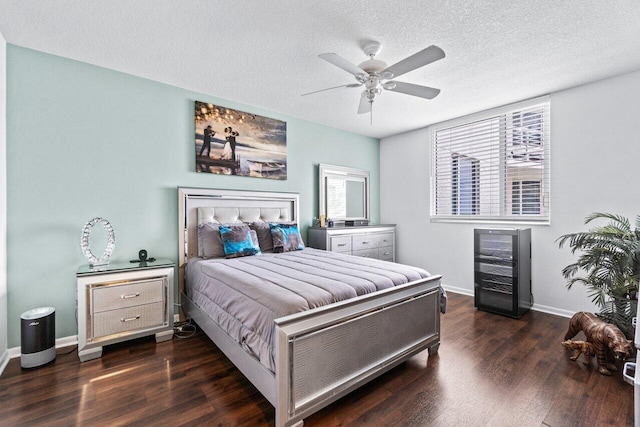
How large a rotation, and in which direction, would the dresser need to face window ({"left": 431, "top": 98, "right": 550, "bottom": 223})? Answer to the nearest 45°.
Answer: approximately 45° to its left

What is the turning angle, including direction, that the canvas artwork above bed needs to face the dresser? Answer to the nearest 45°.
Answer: approximately 45° to its left

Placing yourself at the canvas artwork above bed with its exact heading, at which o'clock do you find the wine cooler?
The wine cooler is roughly at 11 o'clock from the canvas artwork above bed.

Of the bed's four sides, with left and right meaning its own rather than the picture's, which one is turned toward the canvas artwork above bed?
back

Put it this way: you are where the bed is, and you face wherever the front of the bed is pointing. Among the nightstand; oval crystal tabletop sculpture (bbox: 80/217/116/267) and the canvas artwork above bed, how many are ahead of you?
0

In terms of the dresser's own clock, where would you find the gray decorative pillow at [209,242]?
The gray decorative pillow is roughly at 3 o'clock from the dresser.

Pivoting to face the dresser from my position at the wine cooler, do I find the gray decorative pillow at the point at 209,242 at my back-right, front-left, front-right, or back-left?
front-left

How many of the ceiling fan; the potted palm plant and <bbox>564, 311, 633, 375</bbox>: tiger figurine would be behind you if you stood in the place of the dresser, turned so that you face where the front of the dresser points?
0

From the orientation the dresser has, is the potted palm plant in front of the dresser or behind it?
in front

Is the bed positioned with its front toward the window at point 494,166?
no

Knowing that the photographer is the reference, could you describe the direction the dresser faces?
facing the viewer and to the right of the viewer

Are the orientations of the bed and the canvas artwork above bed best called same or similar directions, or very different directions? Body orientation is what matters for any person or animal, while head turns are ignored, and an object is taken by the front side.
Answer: same or similar directions

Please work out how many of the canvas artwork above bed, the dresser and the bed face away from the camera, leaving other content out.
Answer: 0

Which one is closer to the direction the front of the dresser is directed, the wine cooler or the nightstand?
the wine cooler

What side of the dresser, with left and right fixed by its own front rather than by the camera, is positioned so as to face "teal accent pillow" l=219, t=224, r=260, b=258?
right

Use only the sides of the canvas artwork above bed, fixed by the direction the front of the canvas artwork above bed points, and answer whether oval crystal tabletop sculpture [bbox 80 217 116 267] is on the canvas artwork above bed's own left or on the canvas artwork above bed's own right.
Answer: on the canvas artwork above bed's own right

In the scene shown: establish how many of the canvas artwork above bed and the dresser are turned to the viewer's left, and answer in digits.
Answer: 0

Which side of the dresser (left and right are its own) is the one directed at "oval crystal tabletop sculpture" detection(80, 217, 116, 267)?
right
